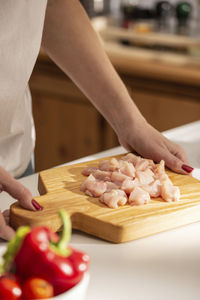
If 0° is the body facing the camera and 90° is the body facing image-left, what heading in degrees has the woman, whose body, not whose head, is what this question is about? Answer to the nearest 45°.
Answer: approximately 315°

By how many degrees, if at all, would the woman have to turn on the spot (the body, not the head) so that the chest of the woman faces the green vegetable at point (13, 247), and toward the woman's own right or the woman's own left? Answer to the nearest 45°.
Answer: approximately 45° to the woman's own right

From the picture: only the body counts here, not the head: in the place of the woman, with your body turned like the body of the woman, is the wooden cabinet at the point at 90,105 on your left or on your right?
on your left

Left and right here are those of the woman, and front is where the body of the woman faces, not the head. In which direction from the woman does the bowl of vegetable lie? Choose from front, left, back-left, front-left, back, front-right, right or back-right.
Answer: front-right

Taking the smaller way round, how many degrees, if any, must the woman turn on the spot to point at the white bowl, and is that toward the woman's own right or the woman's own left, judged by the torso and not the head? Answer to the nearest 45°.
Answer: approximately 45° to the woman's own right
